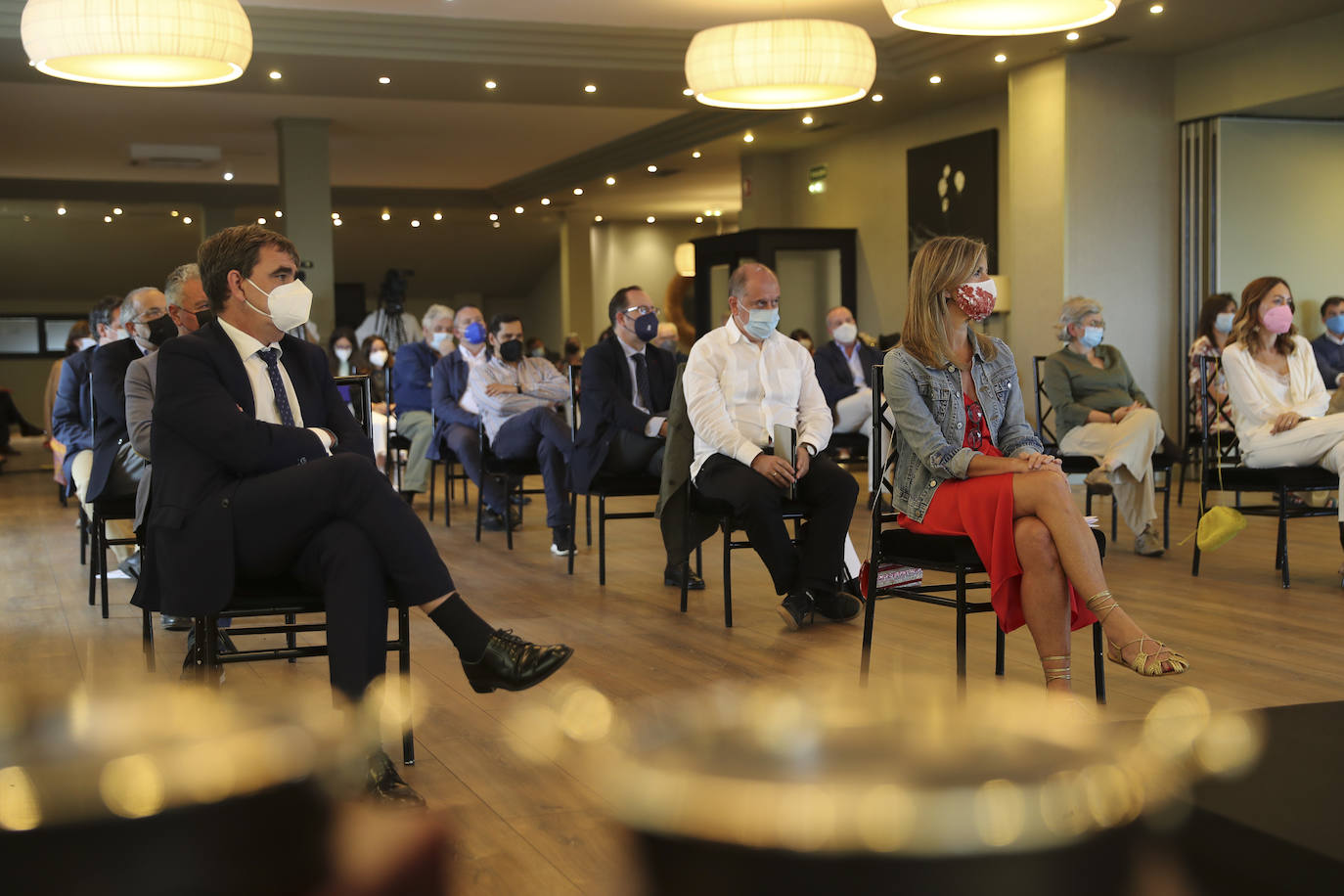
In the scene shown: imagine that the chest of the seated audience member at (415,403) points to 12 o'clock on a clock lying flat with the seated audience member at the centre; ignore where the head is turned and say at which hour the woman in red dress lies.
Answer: The woman in red dress is roughly at 1 o'clock from the seated audience member.

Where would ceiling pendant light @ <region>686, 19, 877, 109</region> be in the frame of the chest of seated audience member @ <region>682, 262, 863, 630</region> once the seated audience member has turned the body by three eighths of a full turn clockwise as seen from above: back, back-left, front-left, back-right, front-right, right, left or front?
right

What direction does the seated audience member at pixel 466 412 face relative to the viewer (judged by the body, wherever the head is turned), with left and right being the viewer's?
facing the viewer and to the right of the viewer

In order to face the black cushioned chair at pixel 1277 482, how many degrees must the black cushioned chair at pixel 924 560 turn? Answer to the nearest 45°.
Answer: approximately 90° to its left

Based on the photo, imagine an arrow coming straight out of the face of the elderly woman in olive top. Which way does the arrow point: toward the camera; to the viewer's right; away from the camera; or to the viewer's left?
to the viewer's right

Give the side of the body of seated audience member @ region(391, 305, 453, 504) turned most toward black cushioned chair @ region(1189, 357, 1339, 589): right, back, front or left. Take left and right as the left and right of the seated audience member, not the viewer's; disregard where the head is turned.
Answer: front

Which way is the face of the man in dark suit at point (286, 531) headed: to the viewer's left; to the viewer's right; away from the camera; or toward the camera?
to the viewer's right

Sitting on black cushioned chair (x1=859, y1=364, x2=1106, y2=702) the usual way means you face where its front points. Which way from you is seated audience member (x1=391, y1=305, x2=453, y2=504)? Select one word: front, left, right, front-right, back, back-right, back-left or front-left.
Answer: back

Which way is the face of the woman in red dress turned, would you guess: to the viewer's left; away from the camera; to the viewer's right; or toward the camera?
to the viewer's right

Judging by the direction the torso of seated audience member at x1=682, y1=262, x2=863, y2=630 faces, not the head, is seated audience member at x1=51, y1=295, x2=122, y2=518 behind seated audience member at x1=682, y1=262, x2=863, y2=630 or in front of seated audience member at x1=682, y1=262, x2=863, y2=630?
behind

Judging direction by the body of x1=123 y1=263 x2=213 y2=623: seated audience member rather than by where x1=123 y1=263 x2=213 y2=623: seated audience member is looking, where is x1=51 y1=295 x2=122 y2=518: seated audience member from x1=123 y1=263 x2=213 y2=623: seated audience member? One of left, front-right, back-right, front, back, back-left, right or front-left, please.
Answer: back-left

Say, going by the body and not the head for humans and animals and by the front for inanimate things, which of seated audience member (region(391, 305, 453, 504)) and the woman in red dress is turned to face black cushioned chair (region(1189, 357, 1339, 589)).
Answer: the seated audience member
